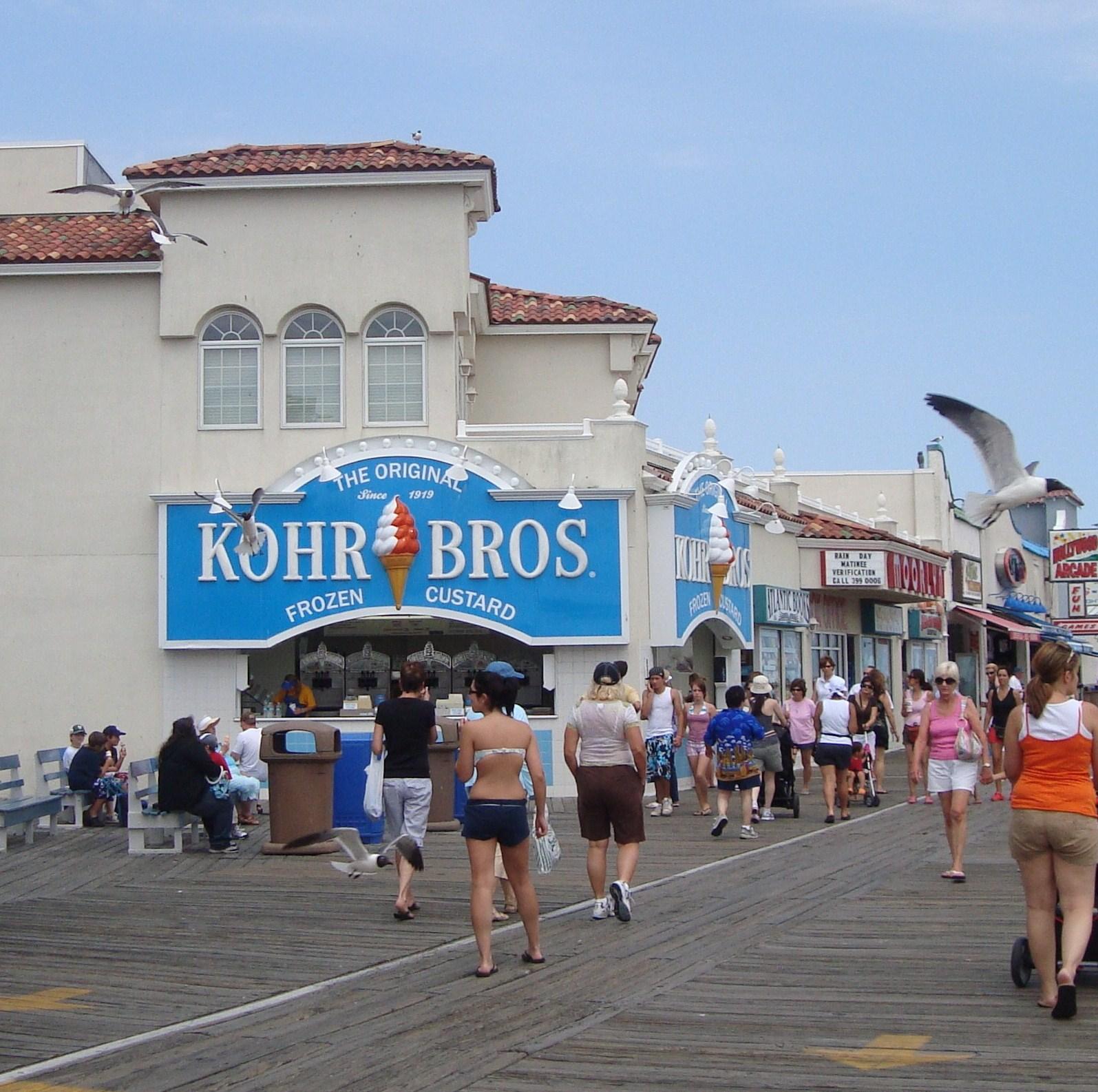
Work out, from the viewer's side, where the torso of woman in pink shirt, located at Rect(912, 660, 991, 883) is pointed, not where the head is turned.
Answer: toward the camera

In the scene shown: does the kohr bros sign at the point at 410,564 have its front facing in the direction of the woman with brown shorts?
yes

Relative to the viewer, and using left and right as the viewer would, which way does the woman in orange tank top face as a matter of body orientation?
facing away from the viewer

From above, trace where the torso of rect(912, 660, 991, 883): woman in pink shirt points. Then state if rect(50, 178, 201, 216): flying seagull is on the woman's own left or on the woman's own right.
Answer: on the woman's own right

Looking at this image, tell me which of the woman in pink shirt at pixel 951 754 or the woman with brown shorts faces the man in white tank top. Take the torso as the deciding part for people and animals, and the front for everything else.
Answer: the woman with brown shorts

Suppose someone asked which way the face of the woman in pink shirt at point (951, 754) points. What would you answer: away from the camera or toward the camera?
toward the camera

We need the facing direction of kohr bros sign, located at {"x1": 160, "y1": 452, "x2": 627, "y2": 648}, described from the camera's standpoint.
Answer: facing the viewer

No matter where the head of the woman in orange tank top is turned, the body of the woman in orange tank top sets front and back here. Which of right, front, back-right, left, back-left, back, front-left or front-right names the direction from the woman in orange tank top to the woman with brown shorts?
front-left

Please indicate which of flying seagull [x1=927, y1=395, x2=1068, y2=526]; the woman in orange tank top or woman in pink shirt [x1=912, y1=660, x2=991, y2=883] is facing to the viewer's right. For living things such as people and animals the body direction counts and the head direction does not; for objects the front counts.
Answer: the flying seagull

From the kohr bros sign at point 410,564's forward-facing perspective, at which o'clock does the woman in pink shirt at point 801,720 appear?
The woman in pink shirt is roughly at 10 o'clock from the kohr bros sign.

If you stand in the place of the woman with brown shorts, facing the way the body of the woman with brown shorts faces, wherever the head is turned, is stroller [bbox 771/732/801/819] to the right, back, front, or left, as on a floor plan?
front

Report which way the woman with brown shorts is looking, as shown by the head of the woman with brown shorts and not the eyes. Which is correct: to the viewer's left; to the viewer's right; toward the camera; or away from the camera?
away from the camera

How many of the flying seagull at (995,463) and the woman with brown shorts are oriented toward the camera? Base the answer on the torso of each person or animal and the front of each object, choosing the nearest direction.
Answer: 0

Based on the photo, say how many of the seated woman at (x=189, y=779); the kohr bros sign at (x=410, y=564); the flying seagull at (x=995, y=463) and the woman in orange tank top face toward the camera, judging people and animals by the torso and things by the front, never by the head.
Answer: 1

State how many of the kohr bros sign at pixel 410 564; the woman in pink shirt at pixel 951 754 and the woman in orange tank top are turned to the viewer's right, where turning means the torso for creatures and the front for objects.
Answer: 0

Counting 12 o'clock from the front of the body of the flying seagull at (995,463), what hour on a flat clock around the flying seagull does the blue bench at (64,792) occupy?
The blue bench is roughly at 6 o'clock from the flying seagull.

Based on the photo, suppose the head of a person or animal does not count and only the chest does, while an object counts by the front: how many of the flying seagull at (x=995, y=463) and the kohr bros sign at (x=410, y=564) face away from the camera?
0

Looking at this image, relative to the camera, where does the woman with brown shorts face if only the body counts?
away from the camera

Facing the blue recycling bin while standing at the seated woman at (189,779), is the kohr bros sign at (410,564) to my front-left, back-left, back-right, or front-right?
front-left
